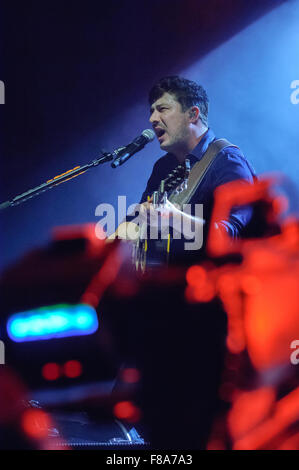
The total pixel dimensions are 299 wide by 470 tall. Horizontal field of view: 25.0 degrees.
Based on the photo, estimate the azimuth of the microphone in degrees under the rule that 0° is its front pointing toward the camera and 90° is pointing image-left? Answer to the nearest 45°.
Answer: approximately 270°

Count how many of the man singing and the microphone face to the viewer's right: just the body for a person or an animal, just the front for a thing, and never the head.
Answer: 1

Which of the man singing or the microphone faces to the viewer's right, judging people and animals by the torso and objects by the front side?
the microphone
